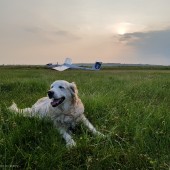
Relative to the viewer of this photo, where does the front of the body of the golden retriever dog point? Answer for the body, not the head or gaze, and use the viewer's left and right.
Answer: facing the viewer and to the right of the viewer
